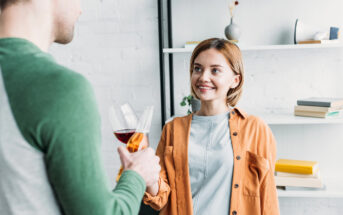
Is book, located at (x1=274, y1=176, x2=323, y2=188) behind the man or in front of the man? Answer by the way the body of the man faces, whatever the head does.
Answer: in front

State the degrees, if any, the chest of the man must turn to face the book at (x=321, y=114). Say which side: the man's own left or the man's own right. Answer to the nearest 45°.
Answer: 0° — they already face it

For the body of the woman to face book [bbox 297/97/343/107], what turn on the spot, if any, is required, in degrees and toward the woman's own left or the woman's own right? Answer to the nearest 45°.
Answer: approximately 180°

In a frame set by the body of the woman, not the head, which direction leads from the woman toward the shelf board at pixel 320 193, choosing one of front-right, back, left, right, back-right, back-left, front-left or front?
back

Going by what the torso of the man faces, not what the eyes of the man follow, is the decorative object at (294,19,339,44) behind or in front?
in front

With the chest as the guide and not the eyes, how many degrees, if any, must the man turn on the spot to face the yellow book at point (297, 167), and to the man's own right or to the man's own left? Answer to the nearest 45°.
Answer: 0° — they already face it

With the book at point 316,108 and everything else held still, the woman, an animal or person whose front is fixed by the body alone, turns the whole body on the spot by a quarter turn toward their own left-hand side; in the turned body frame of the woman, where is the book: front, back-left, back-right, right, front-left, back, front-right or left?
left

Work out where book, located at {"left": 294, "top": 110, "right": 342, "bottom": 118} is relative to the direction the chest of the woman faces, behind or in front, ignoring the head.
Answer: behind

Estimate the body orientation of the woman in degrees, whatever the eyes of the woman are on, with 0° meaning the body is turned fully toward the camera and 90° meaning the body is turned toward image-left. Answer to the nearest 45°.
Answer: approximately 45°

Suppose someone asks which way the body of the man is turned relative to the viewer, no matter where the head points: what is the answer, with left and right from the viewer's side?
facing away from the viewer and to the right of the viewer

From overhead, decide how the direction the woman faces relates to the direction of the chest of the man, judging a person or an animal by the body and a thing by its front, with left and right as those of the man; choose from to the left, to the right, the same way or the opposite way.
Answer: the opposite way
